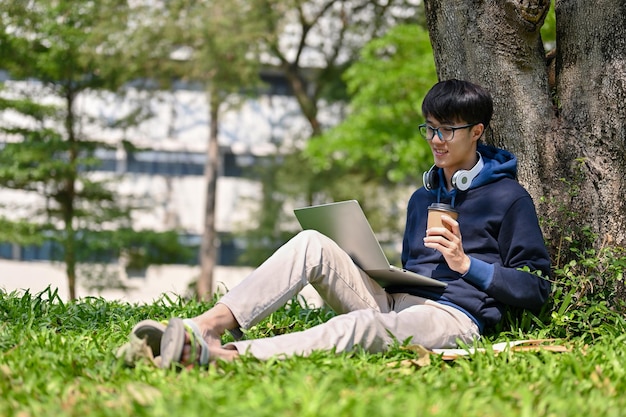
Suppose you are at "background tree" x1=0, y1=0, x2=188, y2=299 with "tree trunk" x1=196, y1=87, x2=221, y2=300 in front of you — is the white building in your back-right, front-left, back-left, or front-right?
front-left

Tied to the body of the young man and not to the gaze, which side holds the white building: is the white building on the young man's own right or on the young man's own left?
on the young man's own right

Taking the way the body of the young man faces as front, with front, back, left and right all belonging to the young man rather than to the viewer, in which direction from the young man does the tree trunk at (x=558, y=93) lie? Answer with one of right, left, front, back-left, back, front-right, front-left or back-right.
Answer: back

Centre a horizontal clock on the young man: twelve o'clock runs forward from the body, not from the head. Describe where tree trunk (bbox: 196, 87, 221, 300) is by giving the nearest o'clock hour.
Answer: The tree trunk is roughly at 4 o'clock from the young man.

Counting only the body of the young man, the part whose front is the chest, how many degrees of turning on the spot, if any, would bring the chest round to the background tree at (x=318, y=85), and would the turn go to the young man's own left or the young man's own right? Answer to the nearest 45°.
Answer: approximately 135° to the young man's own right

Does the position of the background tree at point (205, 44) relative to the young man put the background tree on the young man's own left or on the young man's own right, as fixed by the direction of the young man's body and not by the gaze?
on the young man's own right

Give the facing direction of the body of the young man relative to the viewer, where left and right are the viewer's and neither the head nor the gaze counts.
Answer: facing the viewer and to the left of the viewer
